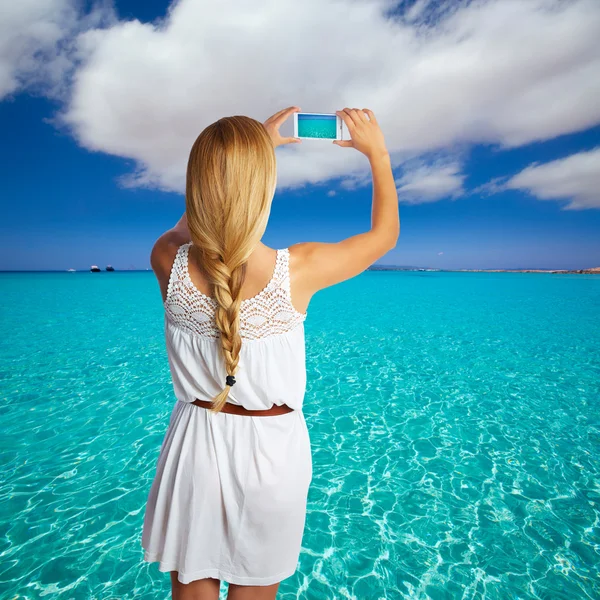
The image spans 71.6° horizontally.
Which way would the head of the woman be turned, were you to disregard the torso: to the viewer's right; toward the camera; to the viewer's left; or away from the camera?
away from the camera

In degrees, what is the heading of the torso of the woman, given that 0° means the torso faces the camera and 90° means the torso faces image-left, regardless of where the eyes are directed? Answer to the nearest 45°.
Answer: approximately 180°
